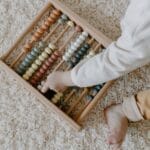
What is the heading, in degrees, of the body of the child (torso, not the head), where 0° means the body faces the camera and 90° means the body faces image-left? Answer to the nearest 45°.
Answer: approximately 90°
